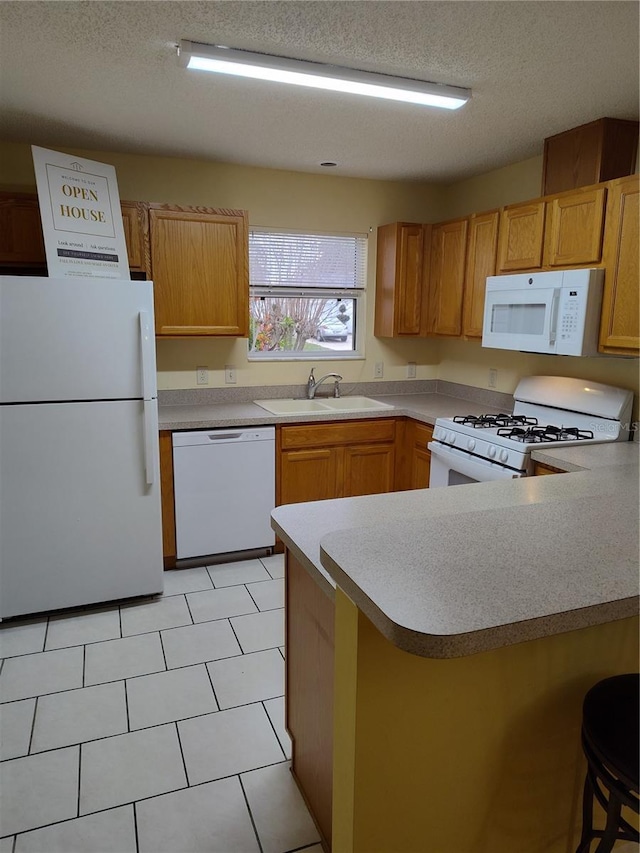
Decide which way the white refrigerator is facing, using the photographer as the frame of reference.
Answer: facing the viewer

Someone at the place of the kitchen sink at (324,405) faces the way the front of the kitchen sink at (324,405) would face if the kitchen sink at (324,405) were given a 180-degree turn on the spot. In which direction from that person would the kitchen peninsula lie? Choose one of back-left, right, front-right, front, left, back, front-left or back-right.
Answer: back

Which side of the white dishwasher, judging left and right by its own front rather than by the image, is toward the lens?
front

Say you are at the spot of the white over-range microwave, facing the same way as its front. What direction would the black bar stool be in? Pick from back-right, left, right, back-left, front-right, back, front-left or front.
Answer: front-left

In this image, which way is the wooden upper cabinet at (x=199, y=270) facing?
toward the camera

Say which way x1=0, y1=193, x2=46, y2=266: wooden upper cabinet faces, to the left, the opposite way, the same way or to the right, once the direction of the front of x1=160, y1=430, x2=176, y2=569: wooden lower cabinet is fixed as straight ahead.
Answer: the same way

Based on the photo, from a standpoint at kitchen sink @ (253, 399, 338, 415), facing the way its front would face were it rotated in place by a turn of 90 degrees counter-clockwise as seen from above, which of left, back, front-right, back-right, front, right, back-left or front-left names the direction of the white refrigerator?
back-right

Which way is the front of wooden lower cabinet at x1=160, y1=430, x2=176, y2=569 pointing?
toward the camera

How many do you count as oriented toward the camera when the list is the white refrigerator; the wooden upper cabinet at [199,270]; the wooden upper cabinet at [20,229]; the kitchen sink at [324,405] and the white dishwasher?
5

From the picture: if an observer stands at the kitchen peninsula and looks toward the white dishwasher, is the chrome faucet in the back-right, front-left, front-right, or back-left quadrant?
front-right

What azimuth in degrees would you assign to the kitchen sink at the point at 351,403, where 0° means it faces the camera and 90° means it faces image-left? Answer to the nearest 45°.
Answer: approximately 0°

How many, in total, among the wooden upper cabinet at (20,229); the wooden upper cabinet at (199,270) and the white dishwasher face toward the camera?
3

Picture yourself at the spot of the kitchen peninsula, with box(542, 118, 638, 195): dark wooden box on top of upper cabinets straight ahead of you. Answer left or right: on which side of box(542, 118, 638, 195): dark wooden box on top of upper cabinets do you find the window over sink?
left

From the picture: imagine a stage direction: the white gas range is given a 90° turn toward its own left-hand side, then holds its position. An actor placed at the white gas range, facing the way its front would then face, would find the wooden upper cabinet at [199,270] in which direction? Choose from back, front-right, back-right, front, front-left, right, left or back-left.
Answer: back-right

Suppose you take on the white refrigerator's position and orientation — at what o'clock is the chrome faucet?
The chrome faucet is roughly at 8 o'clock from the white refrigerator.

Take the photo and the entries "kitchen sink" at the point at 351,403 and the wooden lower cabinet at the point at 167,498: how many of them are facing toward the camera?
2

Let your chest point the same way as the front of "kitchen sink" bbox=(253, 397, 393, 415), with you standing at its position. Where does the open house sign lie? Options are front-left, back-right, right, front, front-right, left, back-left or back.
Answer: front-right
